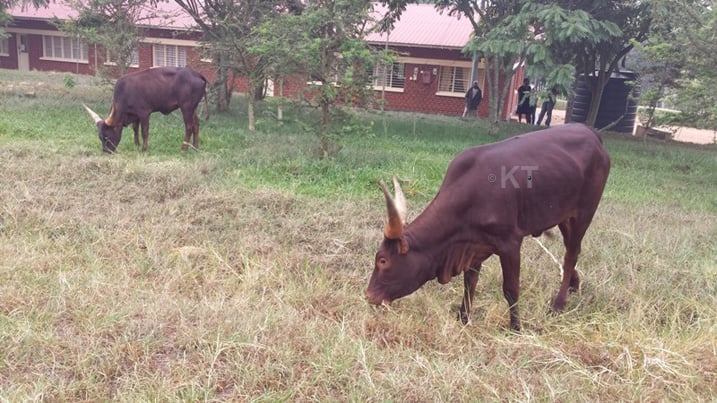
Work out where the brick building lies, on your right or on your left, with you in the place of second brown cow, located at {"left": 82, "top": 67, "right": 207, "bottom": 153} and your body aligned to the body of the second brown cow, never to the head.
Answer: on your right

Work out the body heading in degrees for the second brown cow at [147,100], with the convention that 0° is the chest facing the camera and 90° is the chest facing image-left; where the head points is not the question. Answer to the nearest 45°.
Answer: approximately 90°

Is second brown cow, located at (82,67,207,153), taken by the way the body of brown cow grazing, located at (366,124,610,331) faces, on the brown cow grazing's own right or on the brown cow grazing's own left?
on the brown cow grazing's own right

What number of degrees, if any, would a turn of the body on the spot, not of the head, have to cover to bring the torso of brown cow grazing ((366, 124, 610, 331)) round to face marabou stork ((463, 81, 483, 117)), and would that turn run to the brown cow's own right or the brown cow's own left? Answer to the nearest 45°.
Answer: approximately 135° to the brown cow's own right

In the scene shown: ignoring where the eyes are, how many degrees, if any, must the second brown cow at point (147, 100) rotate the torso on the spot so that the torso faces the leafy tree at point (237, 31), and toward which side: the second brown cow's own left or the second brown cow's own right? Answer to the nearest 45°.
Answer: approximately 135° to the second brown cow's own right

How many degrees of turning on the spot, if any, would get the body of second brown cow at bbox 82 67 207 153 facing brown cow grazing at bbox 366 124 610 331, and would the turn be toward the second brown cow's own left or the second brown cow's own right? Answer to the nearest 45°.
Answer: approximately 90° to the second brown cow's own left

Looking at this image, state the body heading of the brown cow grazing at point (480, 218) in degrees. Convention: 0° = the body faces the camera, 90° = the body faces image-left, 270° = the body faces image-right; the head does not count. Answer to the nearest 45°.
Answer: approximately 45°

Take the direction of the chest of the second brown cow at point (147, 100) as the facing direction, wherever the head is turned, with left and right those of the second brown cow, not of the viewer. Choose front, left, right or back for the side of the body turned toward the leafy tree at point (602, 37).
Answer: back
